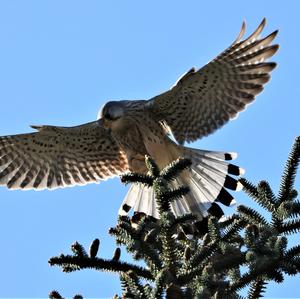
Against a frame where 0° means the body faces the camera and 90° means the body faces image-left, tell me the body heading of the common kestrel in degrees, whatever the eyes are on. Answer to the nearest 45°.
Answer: approximately 45°
